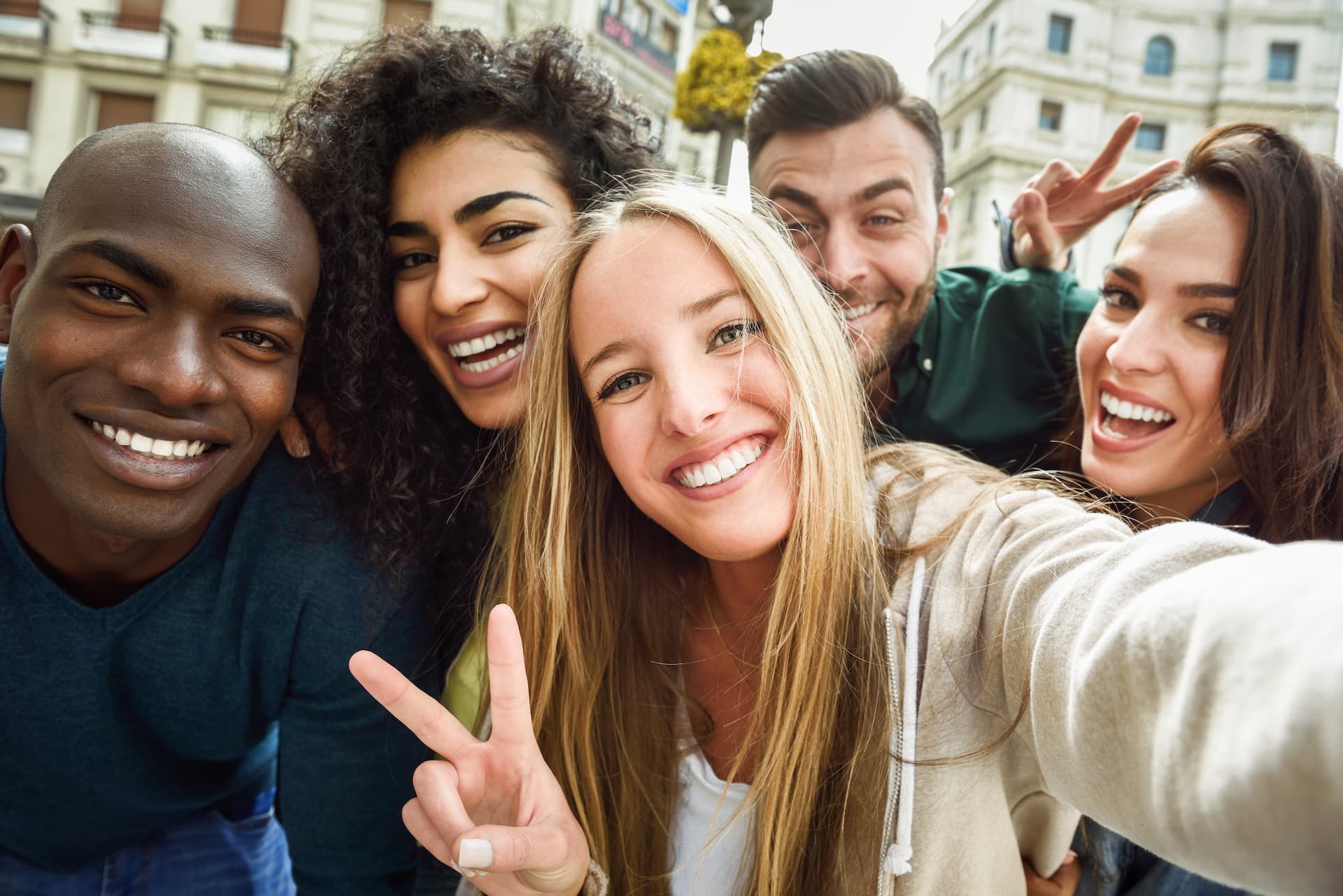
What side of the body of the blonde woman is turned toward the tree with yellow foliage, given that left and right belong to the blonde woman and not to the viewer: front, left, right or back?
back

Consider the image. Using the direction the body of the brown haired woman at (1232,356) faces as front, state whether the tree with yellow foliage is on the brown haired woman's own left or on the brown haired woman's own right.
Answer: on the brown haired woman's own right

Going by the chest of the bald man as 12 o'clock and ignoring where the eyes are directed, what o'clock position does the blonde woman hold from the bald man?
The blonde woman is roughly at 10 o'clock from the bald man.

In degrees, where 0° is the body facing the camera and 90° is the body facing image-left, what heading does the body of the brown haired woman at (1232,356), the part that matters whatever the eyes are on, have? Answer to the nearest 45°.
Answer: approximately 45°

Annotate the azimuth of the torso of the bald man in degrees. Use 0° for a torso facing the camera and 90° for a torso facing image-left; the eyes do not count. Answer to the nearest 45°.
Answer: approximately 0°
